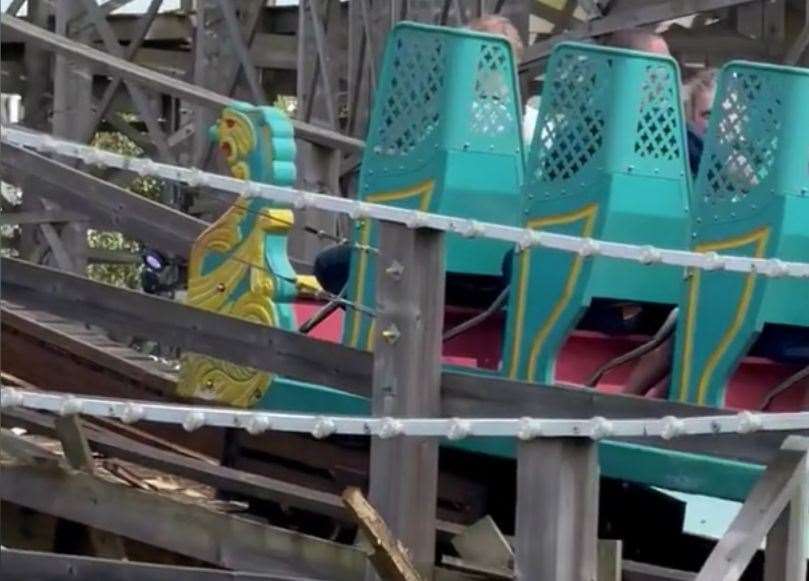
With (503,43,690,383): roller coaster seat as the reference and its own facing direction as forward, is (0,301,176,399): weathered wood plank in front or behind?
in front

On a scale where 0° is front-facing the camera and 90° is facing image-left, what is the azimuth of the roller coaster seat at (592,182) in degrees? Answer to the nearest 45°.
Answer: approximately 135°

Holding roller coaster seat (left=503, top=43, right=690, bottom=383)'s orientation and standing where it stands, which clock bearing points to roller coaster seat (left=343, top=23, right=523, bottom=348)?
roller coaster seat (left=343, top=23, right=523, bottom=348) is roughly at 11 o'clock from roller coaster seat (left=503, top=43, right=690, bottom=383).

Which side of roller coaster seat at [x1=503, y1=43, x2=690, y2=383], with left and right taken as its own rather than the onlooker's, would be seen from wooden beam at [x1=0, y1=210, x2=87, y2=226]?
front

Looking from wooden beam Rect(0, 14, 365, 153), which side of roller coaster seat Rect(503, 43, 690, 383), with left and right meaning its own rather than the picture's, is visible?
front

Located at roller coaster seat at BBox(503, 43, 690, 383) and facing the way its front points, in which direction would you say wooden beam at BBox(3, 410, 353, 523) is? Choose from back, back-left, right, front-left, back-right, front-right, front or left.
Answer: front-left

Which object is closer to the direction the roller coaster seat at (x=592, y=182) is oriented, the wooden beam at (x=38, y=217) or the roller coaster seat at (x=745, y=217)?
the wooden beam

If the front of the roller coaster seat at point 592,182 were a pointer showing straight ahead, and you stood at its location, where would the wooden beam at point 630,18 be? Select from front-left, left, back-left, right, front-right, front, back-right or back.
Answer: front-right
